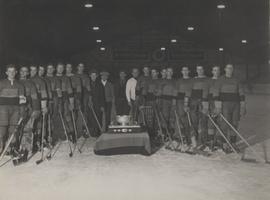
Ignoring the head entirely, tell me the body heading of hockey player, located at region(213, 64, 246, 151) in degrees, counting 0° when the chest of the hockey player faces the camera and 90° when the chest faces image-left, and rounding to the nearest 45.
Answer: approximately 0°

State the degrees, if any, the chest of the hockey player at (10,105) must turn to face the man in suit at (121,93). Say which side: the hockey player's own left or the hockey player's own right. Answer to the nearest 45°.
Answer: approximately 135° to the hockey player's own left

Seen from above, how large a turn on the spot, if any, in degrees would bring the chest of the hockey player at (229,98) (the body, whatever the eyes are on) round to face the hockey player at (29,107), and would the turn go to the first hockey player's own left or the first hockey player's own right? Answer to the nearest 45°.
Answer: approximately 90° to the first hockey player's own right

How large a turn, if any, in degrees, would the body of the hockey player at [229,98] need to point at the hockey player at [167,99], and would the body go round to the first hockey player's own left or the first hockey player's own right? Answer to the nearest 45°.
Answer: approximately 135° to the first hockey player's own right

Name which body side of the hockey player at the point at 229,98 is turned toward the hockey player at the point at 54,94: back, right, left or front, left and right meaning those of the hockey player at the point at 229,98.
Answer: right

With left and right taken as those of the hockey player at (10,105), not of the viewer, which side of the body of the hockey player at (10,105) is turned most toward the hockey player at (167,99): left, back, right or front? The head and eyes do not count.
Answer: left

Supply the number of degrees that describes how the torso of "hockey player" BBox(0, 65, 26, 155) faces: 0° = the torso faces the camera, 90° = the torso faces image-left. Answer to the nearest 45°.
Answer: approximately 0°

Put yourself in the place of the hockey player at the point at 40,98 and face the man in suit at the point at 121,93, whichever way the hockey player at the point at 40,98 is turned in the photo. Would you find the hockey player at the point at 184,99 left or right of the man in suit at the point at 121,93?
right

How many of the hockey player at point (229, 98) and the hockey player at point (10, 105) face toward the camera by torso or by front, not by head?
2

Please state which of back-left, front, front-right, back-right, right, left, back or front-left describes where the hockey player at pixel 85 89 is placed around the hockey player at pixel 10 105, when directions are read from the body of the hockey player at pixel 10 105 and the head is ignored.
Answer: back-left
